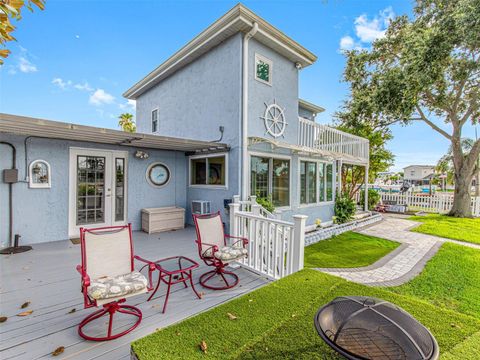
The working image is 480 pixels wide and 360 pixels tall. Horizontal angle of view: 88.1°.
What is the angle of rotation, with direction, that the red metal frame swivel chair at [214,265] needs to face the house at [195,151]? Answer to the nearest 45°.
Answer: approximately 135° to its left

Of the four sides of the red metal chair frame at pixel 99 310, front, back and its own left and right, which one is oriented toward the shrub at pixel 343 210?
left

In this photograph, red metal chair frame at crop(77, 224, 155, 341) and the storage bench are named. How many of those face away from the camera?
0

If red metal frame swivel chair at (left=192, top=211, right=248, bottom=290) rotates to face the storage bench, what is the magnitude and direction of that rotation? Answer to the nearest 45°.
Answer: approximately 180°

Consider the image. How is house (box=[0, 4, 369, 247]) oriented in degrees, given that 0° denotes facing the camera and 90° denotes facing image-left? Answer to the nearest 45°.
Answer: approximately 315°

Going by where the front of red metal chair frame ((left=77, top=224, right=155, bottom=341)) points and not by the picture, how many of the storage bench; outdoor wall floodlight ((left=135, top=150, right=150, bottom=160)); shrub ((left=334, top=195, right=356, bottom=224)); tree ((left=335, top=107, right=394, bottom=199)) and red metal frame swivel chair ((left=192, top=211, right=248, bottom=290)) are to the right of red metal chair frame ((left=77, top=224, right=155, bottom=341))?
0

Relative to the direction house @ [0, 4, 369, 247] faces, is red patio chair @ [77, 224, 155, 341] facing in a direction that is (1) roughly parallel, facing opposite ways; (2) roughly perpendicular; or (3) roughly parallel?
roughly parallel

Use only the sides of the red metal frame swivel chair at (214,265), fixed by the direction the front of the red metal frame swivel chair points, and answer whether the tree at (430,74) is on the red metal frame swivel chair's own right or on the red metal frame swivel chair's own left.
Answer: on the red metal frame swivel chair's own left

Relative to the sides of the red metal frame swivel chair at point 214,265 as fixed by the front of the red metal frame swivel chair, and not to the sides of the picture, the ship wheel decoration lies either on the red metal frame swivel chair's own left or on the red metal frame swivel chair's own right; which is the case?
on the red metal frame swivel chair's own left

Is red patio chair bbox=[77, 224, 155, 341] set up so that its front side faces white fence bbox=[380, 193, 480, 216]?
no

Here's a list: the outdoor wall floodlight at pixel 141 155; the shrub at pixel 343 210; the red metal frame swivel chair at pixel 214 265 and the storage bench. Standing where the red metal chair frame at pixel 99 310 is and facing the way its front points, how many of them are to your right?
0

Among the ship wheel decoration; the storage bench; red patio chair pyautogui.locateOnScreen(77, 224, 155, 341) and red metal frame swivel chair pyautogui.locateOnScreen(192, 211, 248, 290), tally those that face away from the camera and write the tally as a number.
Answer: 0

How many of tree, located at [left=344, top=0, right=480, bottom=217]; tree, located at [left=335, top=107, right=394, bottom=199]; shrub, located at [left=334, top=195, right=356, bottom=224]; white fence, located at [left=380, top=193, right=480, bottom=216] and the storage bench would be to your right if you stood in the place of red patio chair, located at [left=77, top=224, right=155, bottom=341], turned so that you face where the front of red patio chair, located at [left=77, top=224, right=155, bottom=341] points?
0

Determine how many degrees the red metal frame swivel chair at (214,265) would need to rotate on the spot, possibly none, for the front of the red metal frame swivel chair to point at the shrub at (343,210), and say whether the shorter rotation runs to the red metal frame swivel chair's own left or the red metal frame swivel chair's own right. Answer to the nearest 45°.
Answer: approximately 90° to the red metal frame swivel chair's own left

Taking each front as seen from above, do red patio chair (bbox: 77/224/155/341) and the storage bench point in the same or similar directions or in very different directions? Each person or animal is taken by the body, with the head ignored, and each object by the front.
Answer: same or similar directions

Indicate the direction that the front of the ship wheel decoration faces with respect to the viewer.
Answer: facing the viewer and to the right of the viewer

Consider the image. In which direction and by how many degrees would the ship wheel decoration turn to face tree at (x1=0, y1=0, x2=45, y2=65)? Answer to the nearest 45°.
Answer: approximately 45° to its right
